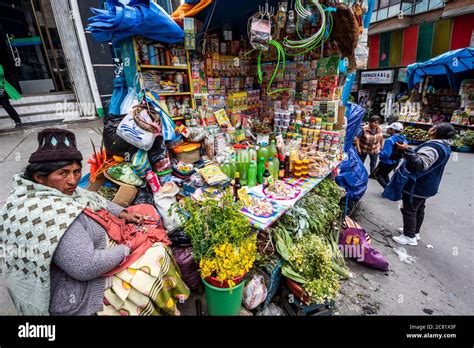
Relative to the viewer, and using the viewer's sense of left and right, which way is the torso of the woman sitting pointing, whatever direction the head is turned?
facing to the right of the viewer

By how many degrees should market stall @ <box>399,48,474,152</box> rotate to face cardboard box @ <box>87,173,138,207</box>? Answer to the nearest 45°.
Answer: approximately 45° to its left

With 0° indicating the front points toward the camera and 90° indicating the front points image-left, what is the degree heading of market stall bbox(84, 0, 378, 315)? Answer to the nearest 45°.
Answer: approximately 0°

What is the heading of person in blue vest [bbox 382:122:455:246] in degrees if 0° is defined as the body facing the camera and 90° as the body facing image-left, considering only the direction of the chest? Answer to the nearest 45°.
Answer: approximately 90°

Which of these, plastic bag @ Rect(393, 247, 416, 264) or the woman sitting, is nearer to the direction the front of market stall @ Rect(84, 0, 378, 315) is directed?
the woman sitting
